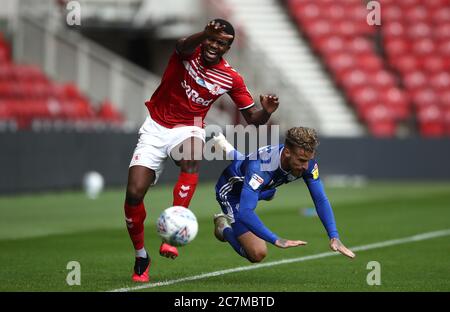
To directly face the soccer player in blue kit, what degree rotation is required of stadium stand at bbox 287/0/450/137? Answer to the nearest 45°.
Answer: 0° — it already faces them

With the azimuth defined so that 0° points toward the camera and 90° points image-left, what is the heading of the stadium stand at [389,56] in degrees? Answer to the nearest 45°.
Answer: approximately 0°

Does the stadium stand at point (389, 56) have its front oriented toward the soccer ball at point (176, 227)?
yes
